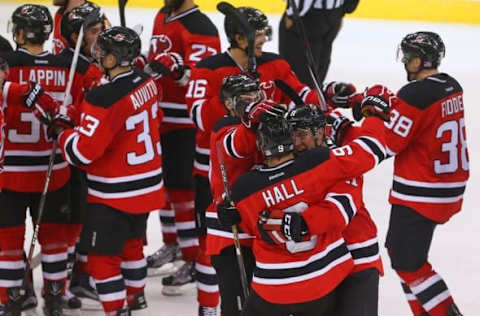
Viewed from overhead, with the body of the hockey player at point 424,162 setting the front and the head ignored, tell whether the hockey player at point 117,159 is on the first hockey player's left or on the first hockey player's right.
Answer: on the first hockey player's left

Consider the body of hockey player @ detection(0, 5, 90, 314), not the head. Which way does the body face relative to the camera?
away from the camera

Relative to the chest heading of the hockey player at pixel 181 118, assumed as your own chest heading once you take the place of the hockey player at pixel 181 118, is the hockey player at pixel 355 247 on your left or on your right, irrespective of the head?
on your left

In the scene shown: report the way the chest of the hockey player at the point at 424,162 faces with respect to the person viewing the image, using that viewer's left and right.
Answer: facing away from the viewer and to the left of the viewer

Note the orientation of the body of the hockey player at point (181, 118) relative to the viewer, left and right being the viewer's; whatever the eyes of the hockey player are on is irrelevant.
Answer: facing the viewer and to the left of the viewer

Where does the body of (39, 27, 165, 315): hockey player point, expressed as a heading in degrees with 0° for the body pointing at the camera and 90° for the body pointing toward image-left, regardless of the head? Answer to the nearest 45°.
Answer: approximately 135°

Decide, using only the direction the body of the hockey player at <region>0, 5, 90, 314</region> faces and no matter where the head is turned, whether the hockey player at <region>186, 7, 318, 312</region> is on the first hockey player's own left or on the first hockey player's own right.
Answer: on the first hockey player's own right

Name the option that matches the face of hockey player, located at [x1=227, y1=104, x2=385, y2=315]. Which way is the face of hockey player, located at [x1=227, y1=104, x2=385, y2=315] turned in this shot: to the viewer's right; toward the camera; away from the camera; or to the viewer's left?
away from the camera

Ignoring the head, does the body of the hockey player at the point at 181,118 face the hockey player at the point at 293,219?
no

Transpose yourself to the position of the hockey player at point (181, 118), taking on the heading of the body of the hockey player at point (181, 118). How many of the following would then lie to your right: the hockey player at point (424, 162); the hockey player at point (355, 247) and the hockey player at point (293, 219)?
0

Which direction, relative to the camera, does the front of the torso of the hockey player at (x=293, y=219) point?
away from the camera

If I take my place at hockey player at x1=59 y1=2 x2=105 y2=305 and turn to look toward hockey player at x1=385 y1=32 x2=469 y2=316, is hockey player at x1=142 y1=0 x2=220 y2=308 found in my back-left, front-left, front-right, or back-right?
front-left
